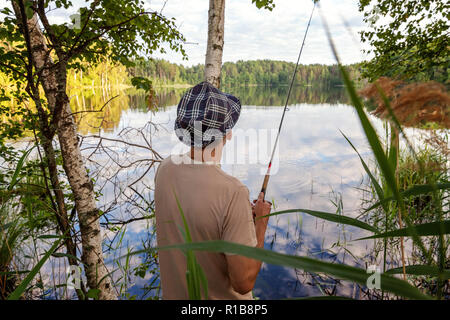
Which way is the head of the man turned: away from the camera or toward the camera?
away from the camera

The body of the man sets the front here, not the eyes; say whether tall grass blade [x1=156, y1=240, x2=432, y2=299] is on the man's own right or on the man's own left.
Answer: on the man's own right

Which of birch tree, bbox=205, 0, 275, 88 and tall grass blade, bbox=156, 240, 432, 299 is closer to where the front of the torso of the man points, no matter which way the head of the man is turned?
the birch tree

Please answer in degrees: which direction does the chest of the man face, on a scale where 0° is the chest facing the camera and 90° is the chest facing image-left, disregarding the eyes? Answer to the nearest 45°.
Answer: approximately 225°

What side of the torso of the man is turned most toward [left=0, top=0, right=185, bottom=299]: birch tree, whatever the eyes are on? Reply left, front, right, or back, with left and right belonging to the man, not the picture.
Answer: left
